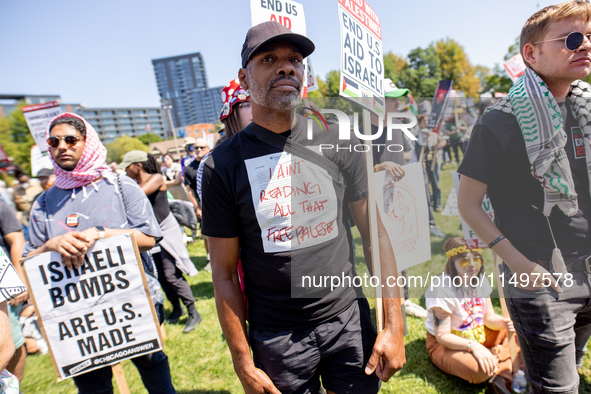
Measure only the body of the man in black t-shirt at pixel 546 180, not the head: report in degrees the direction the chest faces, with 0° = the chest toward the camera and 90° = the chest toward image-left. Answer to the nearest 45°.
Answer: approximately 315°

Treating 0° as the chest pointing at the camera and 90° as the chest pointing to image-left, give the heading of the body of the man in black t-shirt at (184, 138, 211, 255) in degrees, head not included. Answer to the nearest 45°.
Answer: approximately 315°

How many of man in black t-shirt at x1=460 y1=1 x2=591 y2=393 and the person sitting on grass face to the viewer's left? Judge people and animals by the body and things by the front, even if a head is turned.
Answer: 0

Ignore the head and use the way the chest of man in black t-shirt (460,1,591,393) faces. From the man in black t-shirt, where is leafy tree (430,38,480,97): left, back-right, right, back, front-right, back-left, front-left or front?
back-left

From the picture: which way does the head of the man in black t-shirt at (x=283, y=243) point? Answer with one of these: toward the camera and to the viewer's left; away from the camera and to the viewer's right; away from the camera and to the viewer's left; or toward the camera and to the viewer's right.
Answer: toward the camera and to the viewer's right

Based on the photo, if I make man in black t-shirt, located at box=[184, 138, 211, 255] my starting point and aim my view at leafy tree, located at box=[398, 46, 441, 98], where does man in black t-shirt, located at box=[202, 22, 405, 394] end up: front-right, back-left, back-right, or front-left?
back-right

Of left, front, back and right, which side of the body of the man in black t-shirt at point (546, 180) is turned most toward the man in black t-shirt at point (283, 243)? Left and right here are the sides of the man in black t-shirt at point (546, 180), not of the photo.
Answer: right

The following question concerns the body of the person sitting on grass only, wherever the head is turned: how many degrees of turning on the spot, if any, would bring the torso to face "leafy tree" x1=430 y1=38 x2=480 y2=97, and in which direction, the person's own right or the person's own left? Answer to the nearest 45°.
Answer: approximately 135° to the person's own left

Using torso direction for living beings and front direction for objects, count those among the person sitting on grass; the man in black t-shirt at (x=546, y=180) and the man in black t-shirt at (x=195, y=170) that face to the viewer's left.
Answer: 0

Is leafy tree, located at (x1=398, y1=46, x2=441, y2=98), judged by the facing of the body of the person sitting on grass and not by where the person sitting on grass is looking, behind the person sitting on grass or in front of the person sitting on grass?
behind

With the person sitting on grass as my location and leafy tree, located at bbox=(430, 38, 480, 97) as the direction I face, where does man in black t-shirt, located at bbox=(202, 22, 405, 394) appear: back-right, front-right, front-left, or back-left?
back-left

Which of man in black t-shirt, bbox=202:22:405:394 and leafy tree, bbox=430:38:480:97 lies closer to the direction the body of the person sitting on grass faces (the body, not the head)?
the man in black t-shirt

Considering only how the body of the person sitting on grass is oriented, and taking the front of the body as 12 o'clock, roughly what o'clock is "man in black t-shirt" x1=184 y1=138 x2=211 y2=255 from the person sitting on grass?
The man in black t-shirt is roughly at 5 o'clock from the person sitting on grass.
